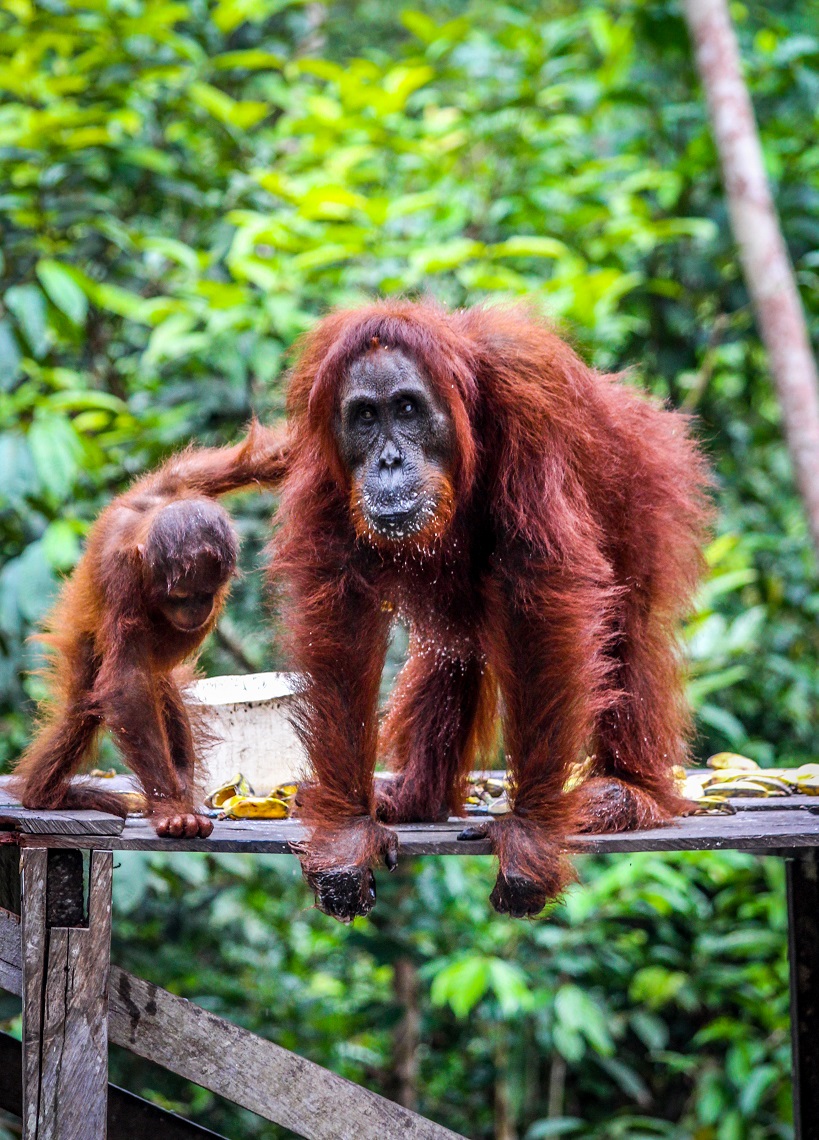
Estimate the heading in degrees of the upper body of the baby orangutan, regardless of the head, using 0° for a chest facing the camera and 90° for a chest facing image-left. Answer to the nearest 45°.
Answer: approximately 315°

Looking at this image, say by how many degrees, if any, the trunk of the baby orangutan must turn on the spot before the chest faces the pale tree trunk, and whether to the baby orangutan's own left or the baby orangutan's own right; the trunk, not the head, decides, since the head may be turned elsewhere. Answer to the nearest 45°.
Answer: approximately 90° to the baby orangutan's own left
